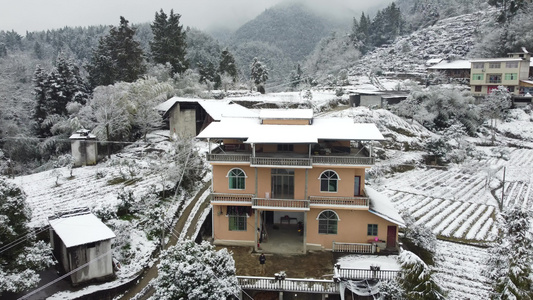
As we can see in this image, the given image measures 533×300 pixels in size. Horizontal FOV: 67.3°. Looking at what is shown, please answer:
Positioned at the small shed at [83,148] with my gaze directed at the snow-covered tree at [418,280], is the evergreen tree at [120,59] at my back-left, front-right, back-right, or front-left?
back-left

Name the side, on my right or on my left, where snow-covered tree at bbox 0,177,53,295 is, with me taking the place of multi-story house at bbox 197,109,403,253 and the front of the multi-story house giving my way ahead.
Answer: on my right

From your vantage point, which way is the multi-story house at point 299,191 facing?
toward the camera

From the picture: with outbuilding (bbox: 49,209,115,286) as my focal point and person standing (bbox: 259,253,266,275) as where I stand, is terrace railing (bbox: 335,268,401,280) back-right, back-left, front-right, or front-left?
back-left

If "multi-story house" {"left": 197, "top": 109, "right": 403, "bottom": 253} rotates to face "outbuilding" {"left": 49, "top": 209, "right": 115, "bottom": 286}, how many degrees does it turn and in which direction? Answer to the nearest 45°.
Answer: approximately 45° to its right

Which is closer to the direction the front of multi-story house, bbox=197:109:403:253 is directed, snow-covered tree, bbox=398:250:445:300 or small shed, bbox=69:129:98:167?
the snow-covered tree

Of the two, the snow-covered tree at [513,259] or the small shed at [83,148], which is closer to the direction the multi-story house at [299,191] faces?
the snow-covered tree

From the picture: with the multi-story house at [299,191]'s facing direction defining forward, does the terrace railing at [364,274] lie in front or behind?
in front

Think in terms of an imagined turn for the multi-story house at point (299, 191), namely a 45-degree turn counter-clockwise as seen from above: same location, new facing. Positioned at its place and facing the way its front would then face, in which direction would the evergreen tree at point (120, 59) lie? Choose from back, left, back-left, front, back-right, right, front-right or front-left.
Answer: back

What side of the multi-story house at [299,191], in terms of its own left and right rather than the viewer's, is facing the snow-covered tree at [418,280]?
front

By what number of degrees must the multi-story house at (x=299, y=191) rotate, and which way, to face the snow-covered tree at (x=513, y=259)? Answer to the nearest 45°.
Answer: approximately 45° to its left

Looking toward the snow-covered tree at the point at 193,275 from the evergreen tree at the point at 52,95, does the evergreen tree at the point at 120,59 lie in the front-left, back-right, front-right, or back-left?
back-left

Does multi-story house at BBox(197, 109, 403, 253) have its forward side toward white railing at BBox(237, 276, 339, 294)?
yes

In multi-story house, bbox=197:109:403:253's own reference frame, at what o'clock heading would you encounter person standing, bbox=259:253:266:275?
The person standing is roughly at 1 o'clock from the multi-story house.
